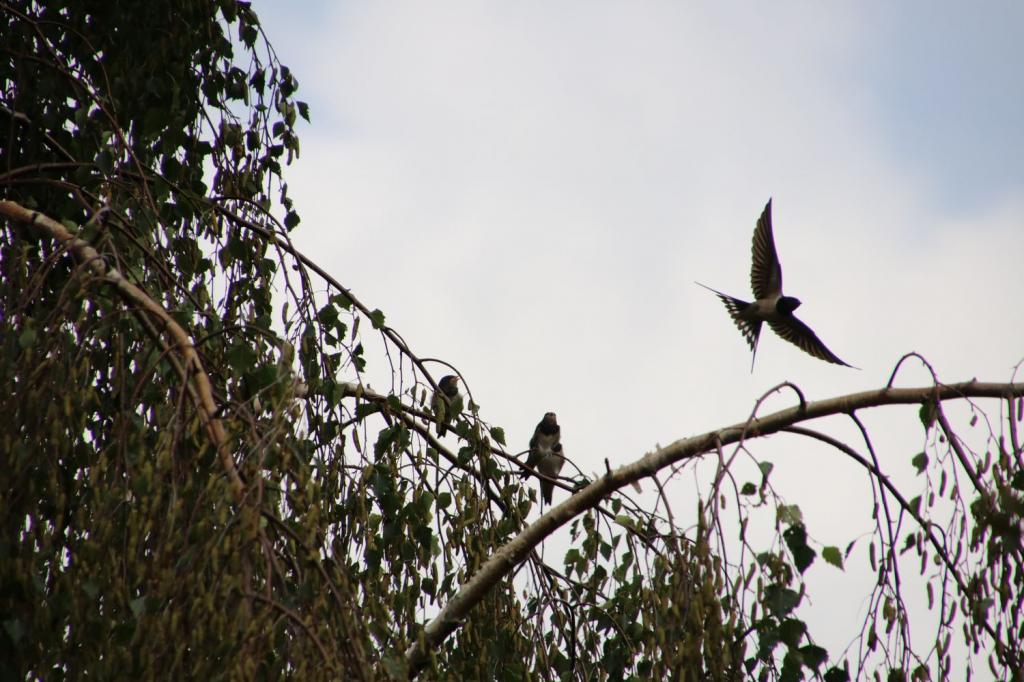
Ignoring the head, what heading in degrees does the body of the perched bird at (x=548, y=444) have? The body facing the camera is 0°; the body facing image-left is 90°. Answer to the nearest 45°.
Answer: approximately 0°

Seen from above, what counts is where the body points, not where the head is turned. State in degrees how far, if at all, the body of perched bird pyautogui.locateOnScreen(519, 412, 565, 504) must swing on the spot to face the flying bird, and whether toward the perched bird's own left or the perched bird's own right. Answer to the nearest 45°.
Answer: approximately 45° to the perched bird's own left
